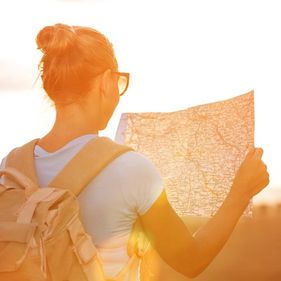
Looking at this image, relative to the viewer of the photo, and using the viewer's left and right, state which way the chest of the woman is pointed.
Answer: facing away from the viewer and to the right of the viewer

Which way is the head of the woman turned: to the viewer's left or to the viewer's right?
to the viewer's right
